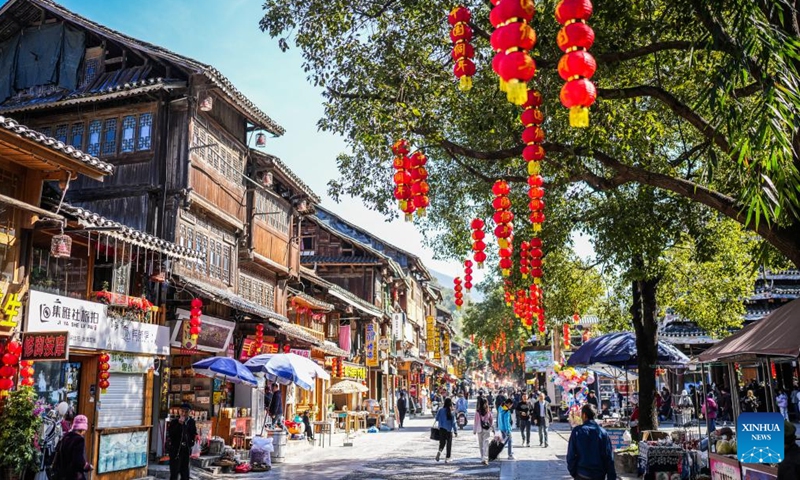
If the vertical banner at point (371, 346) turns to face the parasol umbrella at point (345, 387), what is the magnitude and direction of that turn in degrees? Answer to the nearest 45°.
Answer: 0° — it already faces it

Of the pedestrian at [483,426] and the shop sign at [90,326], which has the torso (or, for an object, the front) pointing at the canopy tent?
the shop sign

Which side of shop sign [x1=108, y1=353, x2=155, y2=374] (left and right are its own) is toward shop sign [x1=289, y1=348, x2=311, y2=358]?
left

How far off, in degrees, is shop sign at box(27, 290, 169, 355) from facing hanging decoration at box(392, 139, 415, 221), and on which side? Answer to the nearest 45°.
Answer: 0° — it already faces it

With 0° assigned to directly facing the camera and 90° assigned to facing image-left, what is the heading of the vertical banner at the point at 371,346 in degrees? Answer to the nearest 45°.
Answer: approximately 0°

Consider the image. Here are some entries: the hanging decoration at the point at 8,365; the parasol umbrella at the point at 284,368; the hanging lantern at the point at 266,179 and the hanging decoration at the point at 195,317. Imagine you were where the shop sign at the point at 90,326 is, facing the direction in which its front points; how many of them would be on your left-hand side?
3

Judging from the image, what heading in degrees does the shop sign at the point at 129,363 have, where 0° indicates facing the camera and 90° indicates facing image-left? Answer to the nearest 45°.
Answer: approximately 315°

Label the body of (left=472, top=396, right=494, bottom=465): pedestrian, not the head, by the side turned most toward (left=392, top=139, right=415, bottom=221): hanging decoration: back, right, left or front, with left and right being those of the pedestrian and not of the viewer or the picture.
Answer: back
